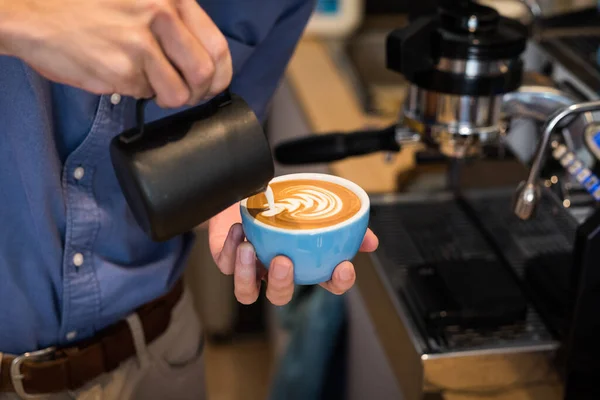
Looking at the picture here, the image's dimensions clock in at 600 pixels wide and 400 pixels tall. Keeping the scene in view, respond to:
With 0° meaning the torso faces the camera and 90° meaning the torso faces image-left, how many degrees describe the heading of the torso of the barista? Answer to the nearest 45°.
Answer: approximately 0°

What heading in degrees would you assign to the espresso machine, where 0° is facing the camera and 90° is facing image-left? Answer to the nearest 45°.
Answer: approximately 90°
